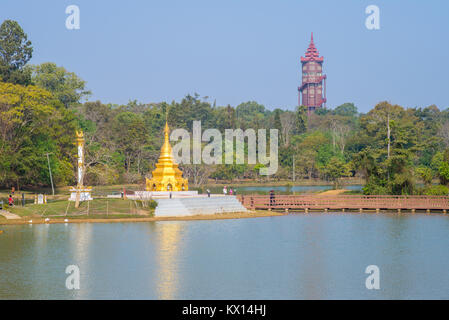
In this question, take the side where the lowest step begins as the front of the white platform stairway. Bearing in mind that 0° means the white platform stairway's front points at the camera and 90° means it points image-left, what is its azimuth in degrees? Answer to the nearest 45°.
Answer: approximately 0°
